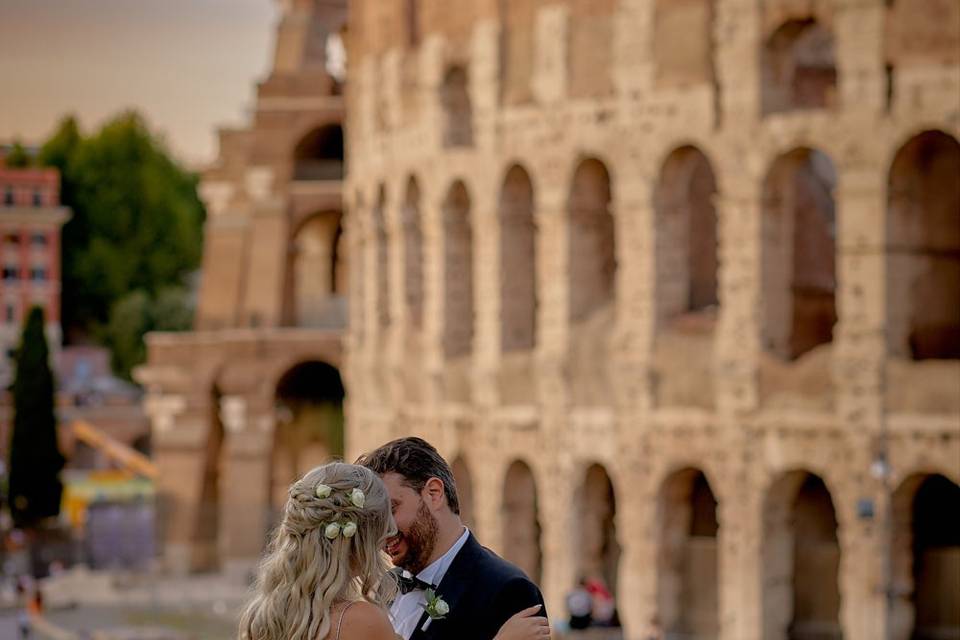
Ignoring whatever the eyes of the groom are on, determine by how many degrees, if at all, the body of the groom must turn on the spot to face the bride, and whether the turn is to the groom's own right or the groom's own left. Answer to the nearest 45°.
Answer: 0° — they already face them

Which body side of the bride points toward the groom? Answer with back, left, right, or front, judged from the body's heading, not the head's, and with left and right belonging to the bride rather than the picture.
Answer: front

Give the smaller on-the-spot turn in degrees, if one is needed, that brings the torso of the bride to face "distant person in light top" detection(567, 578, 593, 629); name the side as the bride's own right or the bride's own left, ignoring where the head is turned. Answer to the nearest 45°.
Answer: approximately 45° to the bride's own left

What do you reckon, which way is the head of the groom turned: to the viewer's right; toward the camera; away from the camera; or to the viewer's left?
to the viewer's left

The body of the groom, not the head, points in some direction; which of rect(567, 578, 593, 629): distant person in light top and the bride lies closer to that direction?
the bride

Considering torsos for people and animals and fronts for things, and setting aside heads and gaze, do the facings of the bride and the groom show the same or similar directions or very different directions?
very different directions

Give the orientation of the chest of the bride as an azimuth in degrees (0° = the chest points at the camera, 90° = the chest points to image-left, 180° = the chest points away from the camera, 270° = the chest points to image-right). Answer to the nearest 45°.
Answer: approximately 225°

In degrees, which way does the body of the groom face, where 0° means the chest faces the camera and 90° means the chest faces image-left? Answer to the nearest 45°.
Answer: approximately 45°

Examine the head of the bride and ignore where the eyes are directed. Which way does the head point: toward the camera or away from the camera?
away from the camera

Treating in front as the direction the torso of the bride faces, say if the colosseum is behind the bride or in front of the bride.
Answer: in front
